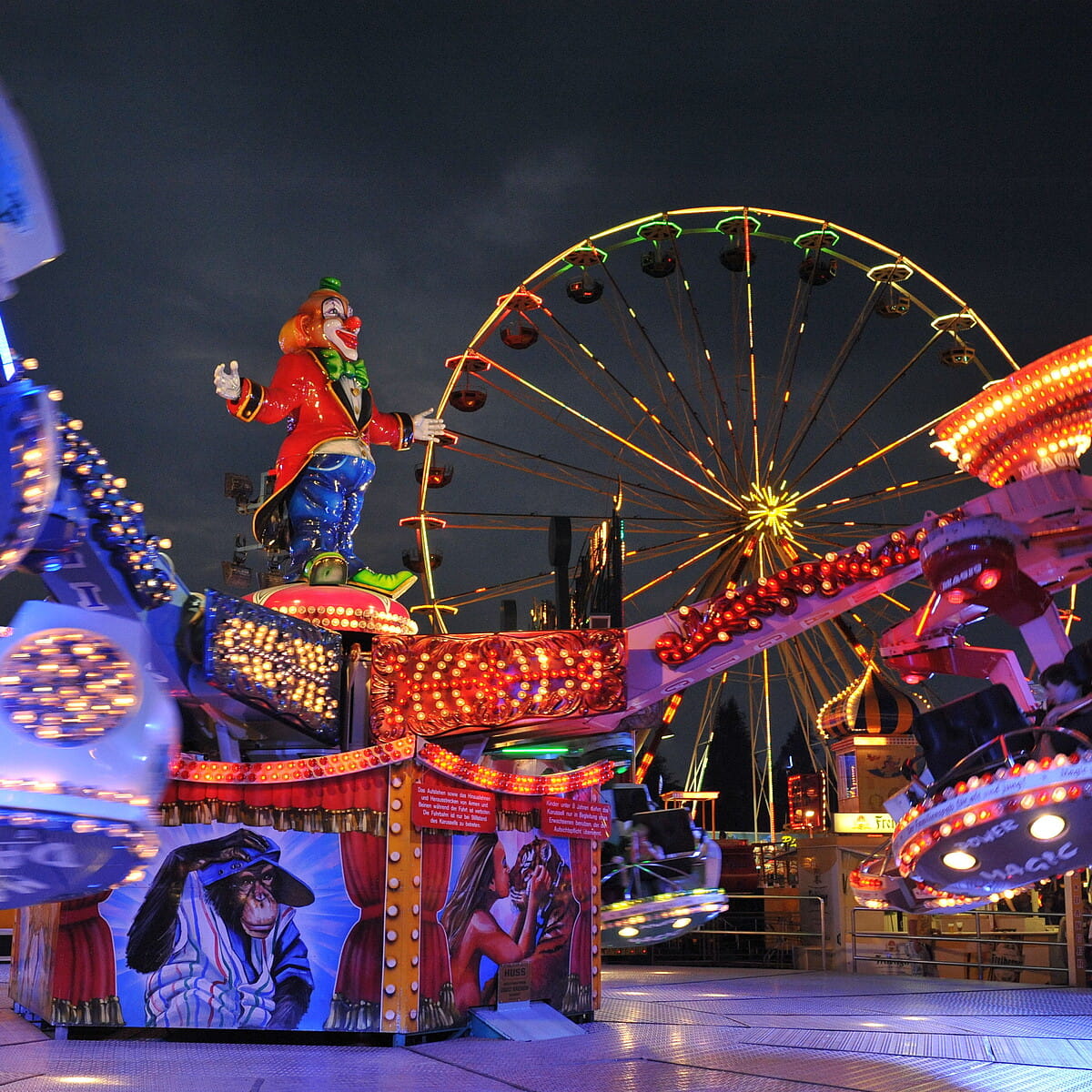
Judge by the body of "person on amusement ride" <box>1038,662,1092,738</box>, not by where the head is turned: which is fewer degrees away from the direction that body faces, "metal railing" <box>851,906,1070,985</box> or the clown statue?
the clown statue

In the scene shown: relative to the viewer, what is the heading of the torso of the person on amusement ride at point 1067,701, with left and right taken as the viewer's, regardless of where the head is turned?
facing the viewer and to the left of the viewer

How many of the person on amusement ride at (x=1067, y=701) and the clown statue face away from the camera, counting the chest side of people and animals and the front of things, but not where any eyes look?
0

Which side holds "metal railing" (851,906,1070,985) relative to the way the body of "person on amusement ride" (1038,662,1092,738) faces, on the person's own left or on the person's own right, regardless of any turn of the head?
on the person's own right

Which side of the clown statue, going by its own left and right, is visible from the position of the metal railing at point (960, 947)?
left

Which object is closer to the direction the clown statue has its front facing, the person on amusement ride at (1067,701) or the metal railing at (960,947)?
the person on amusement ride

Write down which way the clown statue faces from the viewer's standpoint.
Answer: facing the viewer and to the right of the viewer

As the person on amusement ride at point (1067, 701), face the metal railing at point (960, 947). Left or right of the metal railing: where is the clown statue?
left
